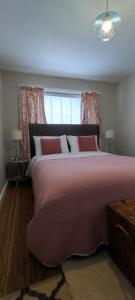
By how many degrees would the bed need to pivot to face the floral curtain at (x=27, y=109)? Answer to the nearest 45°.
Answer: approximately 135° to its right

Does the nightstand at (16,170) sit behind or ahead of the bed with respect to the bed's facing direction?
behind

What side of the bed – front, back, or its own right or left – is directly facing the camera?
front

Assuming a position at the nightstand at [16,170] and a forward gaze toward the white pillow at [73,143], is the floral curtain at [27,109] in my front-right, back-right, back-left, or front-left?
front-left

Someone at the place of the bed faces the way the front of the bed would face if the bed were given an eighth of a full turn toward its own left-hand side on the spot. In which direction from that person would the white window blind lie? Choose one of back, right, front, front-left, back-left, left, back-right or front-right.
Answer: back-left

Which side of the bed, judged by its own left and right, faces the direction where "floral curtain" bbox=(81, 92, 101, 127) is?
back
